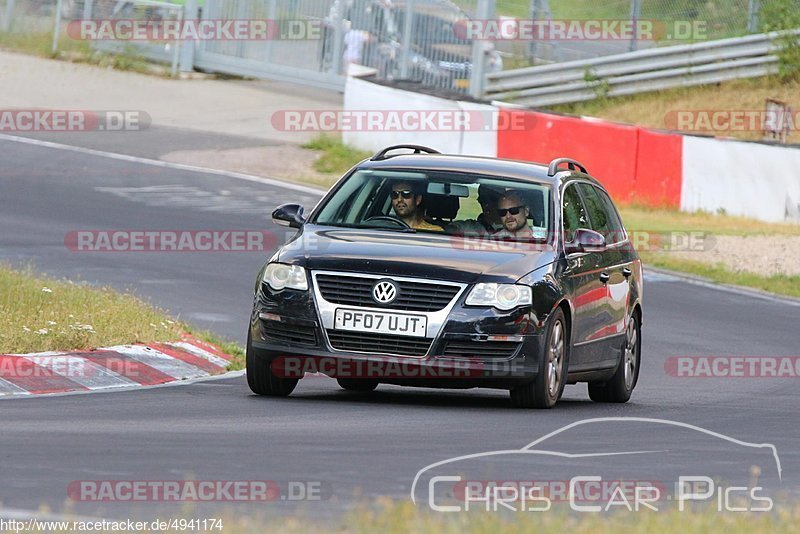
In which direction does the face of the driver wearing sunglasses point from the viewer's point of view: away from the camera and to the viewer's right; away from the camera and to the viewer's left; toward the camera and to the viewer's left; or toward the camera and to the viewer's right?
toward the camera and to the viewer's left

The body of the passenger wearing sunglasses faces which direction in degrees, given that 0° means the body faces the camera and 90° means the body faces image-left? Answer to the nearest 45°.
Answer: approximately 45°

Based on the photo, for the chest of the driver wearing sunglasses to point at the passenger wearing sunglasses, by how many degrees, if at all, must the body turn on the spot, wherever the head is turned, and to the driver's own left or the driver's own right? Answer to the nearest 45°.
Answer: approximately 135° to the driver's own left

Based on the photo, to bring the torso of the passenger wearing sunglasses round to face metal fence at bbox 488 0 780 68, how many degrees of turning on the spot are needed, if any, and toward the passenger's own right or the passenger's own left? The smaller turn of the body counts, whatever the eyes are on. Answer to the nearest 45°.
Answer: approximately 135° to the passenger's own right

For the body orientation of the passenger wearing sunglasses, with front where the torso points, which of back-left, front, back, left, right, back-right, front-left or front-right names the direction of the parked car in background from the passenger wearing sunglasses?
back-right

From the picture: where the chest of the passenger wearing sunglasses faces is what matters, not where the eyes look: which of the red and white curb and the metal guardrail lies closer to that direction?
the red and white curb

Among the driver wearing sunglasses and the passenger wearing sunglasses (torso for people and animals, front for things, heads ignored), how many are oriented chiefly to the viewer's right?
0

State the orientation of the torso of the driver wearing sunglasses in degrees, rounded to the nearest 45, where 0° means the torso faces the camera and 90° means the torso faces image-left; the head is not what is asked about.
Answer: approximately 45°

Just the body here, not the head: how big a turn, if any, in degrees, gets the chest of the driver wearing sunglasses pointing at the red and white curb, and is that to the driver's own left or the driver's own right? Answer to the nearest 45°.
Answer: approximately 45° to the driver's own right
